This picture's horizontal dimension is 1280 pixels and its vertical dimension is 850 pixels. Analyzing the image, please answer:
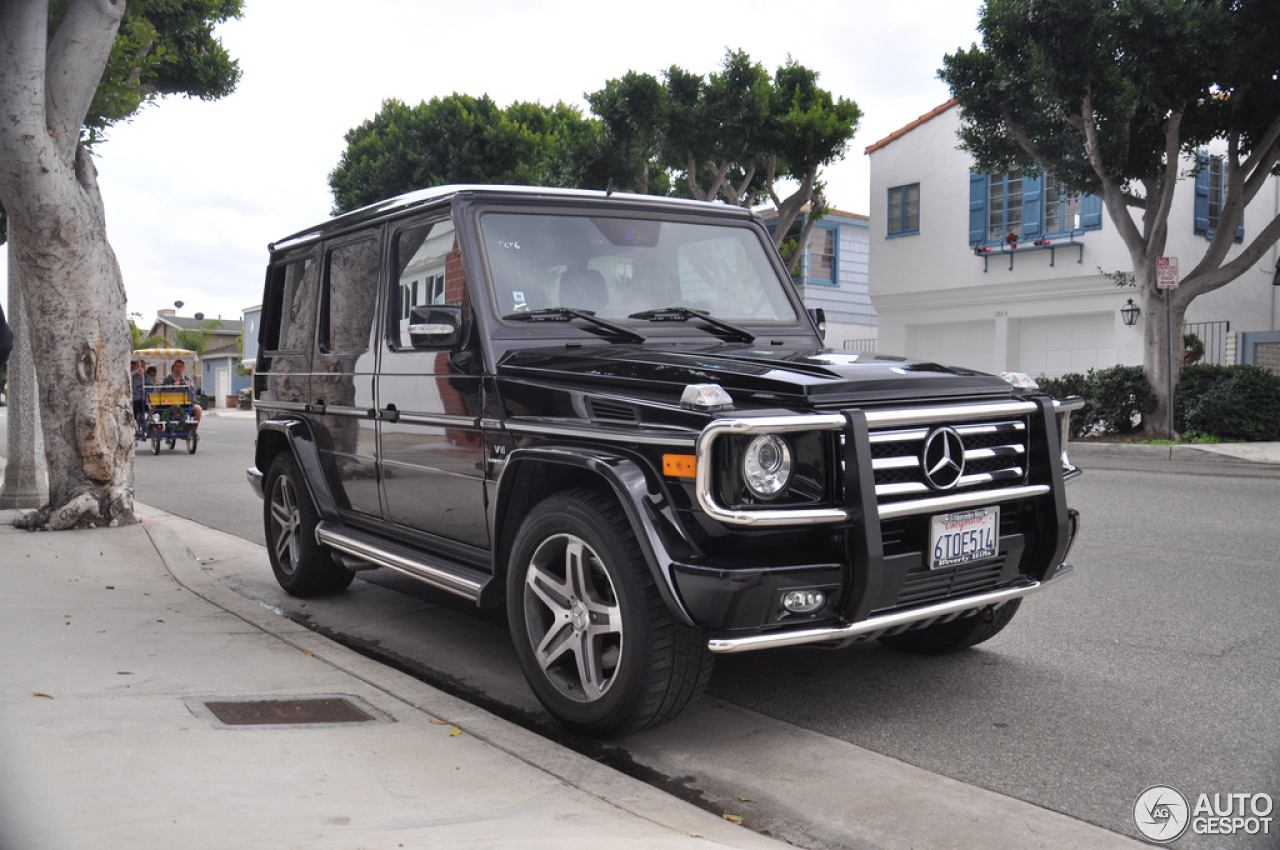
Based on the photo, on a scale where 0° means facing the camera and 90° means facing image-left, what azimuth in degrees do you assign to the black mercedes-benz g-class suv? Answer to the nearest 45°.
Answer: approximately 315°

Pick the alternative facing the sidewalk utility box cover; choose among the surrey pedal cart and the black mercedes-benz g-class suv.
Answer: the surrey pedal cart

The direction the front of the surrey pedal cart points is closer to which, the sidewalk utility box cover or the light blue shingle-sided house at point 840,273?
the sidewalk utility box cover

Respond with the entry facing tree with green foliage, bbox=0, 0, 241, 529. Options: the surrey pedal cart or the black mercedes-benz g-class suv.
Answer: the surrey pedal cart

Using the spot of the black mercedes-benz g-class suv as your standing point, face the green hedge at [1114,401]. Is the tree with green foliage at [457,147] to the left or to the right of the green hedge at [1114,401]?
left

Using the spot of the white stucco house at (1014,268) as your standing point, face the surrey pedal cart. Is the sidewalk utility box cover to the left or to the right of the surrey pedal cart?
left

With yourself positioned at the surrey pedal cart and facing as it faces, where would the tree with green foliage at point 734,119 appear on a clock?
The tree with green foliage is roughly at 9 o'clock from the surrey pedal cart.

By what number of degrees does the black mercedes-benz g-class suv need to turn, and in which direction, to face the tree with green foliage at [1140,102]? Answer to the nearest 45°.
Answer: approximately 90° to its left

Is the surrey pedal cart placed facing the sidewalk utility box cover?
yes

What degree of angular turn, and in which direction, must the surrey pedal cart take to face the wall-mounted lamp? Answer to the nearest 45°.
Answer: approximately 90° to its left

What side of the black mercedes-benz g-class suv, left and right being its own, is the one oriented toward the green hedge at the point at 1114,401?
left

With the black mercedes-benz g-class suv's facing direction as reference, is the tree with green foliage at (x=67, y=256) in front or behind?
behind
